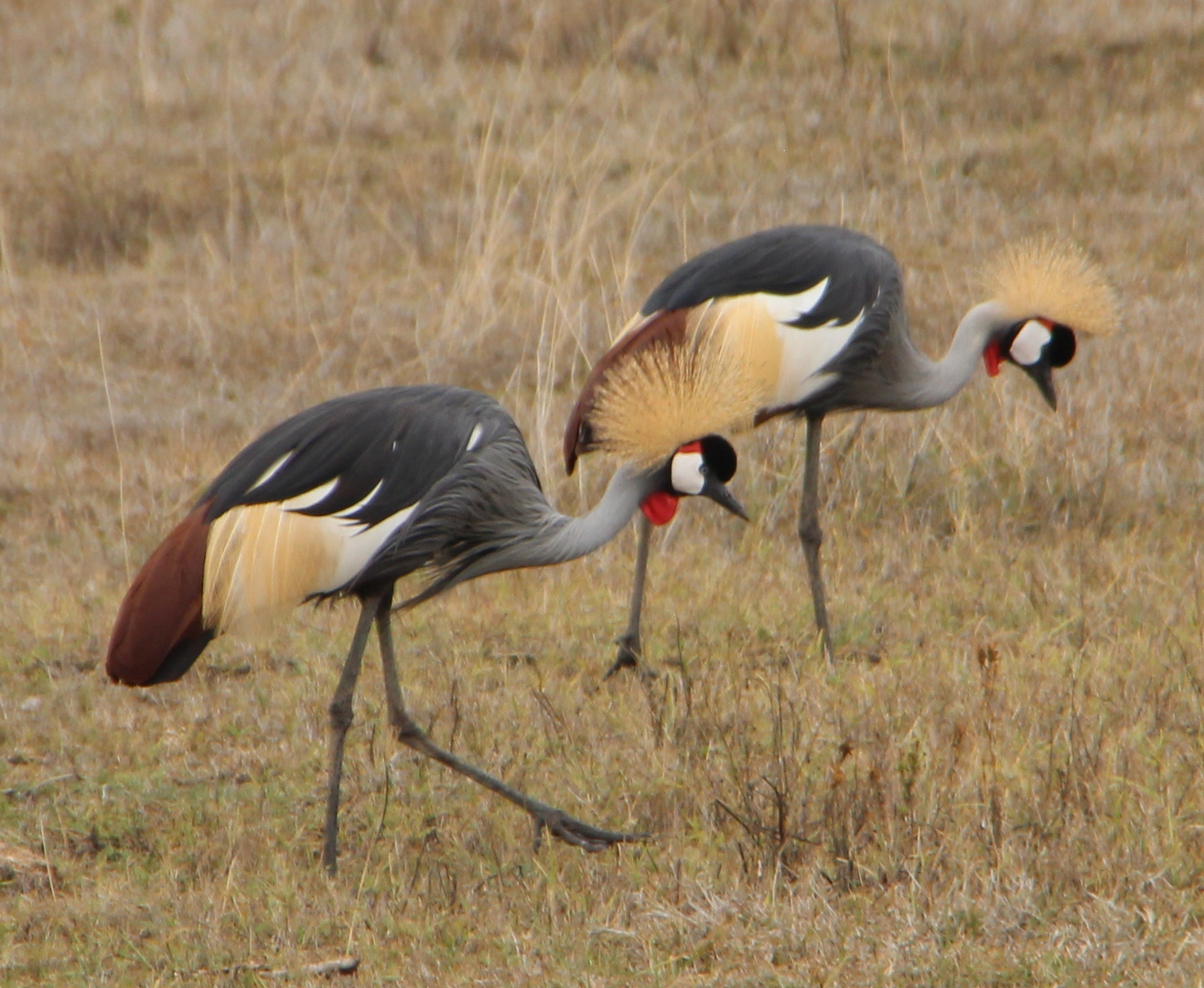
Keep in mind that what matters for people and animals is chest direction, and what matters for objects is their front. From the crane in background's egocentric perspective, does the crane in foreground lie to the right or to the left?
on its right

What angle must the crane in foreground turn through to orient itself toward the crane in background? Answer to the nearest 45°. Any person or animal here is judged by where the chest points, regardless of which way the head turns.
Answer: approximately 45° to its left

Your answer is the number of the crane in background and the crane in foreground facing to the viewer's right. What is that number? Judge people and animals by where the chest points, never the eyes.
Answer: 2

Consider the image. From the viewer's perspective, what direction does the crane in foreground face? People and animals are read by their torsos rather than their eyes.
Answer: to the viewer's right

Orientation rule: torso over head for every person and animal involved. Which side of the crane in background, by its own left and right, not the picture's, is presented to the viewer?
right
